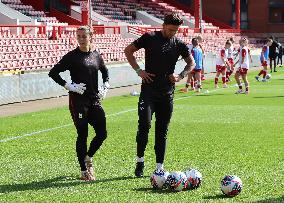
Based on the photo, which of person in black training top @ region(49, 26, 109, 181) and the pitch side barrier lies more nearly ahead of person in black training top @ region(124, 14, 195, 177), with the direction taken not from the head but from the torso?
the person in black training top

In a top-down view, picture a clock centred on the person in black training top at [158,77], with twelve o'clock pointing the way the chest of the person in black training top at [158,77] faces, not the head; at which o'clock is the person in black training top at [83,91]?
the person in black training top at [83,91] is roughly at 3 o'clock from the person in black training top at [158,77].

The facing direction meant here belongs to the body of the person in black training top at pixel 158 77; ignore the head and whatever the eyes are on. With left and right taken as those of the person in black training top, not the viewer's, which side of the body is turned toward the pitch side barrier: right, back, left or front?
back

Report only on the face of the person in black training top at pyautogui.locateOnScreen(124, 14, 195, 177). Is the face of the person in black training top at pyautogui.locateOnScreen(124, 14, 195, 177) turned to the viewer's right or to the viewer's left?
to the viewer's right

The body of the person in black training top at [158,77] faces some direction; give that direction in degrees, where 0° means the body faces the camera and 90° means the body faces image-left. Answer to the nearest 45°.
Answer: approximately 0°

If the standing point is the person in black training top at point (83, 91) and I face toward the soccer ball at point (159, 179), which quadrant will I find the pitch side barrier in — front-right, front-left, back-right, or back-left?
back-left
